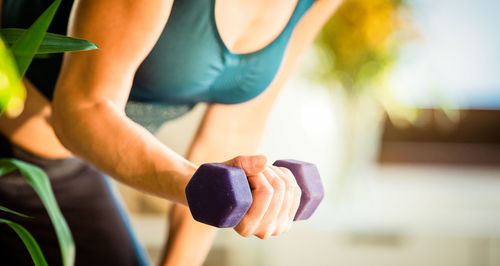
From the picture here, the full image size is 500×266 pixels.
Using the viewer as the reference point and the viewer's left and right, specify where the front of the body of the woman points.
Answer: facing the viewer and to the right of the viewer
